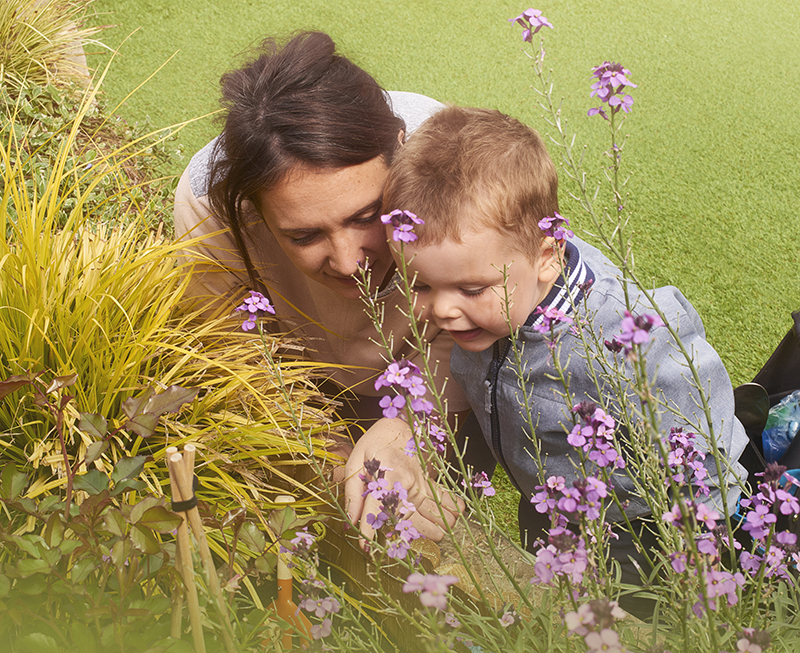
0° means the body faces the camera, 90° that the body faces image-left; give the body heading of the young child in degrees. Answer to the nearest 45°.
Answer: approximately 45°

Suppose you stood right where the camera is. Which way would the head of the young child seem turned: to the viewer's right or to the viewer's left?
to the viewer's left

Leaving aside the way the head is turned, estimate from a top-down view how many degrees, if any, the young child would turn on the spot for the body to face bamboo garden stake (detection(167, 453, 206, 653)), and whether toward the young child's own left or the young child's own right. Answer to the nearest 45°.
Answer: approximately 45° to the young child's own left

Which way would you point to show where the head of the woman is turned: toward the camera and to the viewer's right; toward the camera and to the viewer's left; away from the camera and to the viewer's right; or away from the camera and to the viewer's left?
toward the camera and to the viewer's right
